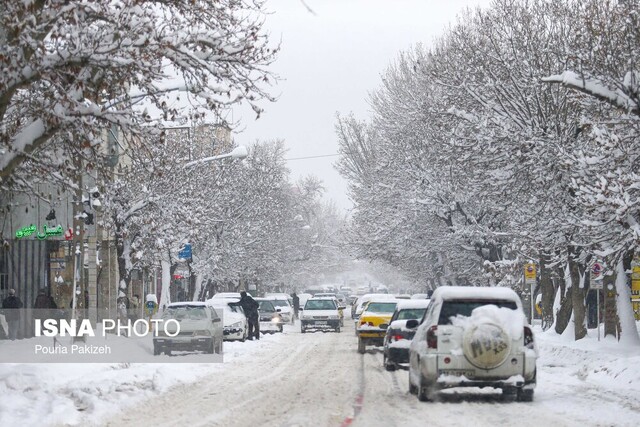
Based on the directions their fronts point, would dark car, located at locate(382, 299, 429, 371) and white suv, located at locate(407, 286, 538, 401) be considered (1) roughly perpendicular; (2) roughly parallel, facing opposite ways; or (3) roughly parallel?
roughly parallel

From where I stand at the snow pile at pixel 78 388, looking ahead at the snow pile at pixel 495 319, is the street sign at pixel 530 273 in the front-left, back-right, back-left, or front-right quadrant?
front-left

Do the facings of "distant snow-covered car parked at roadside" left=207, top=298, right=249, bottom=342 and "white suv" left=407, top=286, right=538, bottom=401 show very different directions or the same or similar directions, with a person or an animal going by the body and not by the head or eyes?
very different directions

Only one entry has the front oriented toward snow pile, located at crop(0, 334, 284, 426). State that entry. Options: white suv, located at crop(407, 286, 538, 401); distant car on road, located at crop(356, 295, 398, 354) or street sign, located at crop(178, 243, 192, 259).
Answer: the street sign

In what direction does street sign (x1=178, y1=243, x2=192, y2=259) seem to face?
toward the camera

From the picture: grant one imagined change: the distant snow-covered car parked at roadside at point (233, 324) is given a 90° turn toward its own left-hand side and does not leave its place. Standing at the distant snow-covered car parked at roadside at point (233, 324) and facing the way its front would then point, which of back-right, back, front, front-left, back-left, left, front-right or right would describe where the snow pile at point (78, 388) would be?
right

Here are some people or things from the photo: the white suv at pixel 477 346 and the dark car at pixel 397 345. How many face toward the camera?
0

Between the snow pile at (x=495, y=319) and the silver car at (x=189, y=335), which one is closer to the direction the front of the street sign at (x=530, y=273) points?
the snow pile

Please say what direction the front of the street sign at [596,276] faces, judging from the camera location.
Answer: facing the viewer

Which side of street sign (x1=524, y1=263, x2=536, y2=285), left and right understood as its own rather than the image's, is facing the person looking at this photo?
front

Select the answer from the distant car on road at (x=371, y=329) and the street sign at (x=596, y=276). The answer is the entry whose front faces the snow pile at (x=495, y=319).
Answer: the street sign

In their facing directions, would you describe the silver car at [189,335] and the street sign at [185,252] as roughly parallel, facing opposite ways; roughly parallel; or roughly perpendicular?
roughly parallel

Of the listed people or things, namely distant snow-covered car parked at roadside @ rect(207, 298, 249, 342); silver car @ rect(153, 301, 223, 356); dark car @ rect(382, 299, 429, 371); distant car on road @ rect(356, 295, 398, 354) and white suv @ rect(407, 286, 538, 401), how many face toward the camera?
2

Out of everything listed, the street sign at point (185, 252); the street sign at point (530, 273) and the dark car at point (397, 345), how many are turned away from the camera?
1

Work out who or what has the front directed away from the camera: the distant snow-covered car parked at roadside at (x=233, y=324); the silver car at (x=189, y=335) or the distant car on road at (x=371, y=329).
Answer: the distant car on road at (x=371, y=329)

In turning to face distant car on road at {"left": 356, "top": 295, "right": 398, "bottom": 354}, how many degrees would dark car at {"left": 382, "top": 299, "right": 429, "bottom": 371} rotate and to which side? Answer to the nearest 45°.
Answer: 0° — it already faces it

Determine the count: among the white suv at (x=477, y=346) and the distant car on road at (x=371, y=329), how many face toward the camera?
0

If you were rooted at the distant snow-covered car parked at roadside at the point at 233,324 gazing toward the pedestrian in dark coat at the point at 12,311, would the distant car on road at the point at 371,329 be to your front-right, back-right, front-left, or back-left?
back-left

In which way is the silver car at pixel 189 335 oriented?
toward the camera
